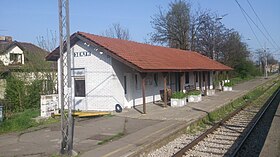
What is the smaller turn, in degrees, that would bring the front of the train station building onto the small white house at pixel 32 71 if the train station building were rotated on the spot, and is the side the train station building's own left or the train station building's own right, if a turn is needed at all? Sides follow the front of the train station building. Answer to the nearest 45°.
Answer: approximately 180°

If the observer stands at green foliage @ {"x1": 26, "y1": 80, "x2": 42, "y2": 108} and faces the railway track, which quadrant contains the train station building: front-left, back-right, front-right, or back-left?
front-left

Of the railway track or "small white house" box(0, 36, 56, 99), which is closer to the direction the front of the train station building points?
the railway track

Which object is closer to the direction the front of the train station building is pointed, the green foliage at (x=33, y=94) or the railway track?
the railway track

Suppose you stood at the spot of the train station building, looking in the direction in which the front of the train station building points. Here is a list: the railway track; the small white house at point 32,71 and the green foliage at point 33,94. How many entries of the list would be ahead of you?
1

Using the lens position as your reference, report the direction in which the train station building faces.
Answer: facing the viewer and to the right of the viewer

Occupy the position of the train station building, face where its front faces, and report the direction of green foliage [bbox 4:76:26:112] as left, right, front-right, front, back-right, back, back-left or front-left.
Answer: back-right

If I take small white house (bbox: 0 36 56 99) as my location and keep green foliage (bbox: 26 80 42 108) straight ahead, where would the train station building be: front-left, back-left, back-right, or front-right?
front-left

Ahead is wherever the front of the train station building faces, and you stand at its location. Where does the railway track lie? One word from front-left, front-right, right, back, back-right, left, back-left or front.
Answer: front

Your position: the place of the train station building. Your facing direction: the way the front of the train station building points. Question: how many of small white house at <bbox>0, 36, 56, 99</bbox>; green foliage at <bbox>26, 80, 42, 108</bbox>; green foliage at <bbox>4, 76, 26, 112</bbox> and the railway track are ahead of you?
1
